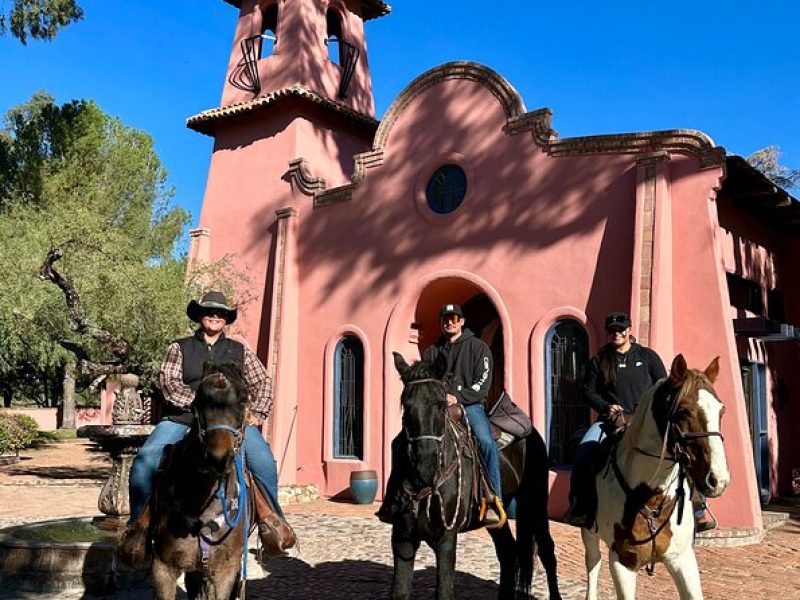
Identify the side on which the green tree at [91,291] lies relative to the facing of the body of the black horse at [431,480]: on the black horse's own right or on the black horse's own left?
on the black horse's own right

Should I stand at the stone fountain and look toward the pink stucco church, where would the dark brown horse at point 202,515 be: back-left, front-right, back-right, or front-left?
back-right

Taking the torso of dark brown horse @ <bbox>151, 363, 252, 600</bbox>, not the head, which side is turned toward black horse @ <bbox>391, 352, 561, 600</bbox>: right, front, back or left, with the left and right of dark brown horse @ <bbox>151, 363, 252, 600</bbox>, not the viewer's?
left

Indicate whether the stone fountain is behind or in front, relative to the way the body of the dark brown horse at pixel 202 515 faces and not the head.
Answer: behind

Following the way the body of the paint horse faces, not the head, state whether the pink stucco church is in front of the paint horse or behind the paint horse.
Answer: behind

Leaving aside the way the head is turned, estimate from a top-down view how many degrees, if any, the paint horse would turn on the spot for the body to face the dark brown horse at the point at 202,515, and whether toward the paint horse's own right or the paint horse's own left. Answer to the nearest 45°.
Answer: approximately 90° to the paint horse's own right

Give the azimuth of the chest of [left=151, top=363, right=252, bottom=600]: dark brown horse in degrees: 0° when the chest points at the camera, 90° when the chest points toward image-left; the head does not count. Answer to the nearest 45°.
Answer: approximately 0°

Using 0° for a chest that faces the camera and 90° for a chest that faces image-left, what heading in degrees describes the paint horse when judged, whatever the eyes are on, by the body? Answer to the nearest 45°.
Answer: approximately 315°

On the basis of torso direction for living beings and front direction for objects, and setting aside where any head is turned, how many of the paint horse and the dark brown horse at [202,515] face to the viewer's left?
0

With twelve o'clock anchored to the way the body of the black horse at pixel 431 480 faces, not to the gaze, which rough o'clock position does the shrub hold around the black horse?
The shrub is roughly at 3 o'clock from the black horse.

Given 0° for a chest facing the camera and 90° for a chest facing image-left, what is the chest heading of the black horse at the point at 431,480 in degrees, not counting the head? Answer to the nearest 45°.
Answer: approximately 45°
